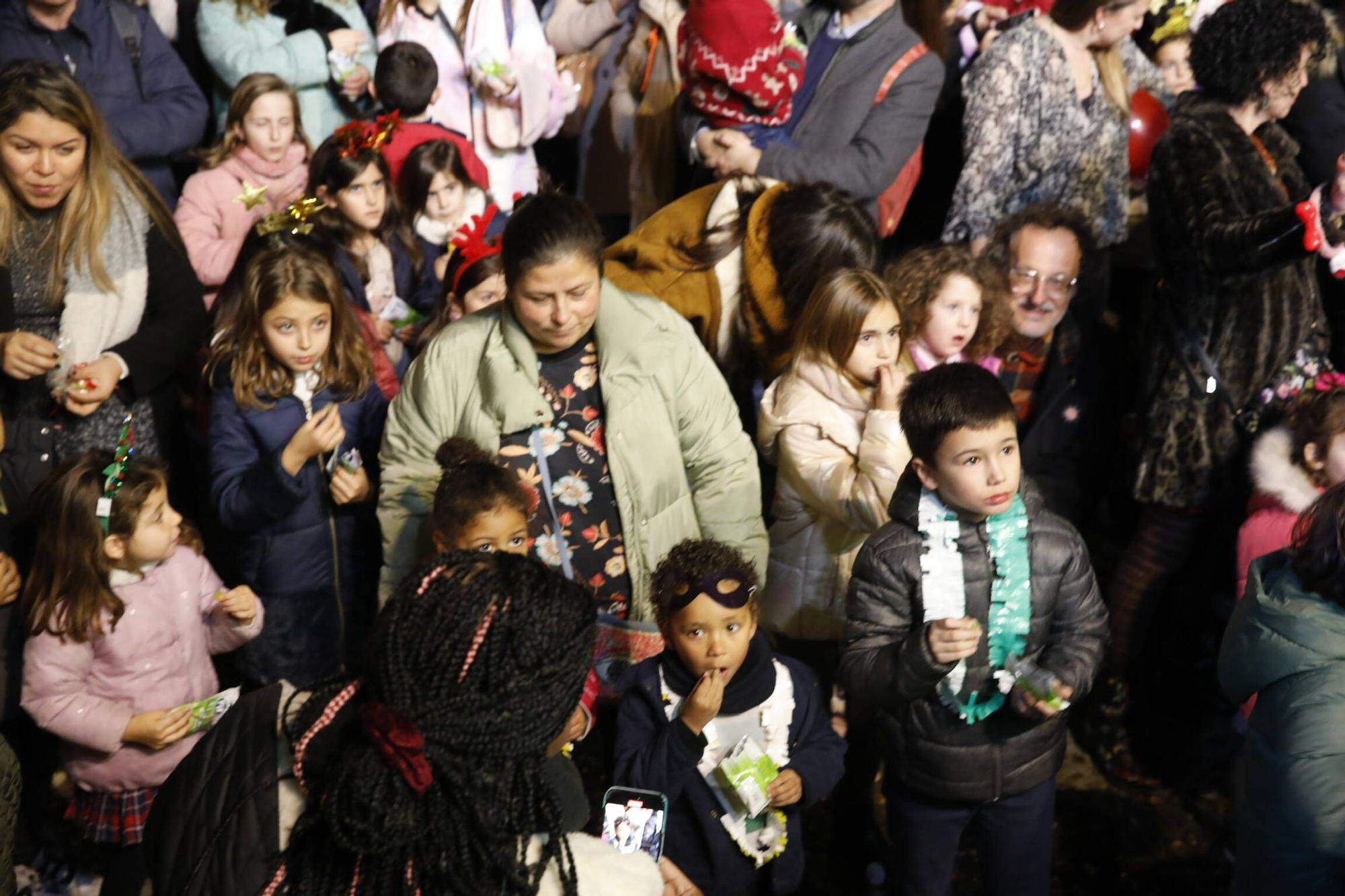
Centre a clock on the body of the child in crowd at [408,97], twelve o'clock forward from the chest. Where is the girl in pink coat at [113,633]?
The girl in pink coat is roughly at 7 o'clock from the child in crowd.

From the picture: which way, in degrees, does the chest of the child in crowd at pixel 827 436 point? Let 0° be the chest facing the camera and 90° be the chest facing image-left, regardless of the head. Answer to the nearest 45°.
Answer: approximately 315°

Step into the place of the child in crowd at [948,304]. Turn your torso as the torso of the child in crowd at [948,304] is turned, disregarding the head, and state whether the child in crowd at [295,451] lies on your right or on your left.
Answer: on your right

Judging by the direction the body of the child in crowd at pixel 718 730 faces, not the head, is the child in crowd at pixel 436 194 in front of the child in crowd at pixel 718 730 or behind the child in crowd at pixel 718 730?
behind

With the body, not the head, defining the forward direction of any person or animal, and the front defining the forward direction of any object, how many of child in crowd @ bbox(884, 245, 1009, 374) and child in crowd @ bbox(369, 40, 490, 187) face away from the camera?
1

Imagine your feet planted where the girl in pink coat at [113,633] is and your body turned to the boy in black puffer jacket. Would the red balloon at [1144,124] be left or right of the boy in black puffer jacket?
left

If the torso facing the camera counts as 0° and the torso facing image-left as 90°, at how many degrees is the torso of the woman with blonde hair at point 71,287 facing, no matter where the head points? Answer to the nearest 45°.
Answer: approximately 0°

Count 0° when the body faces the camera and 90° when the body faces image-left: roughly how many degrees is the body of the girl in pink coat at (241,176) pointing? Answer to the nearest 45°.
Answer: approximately 315°
